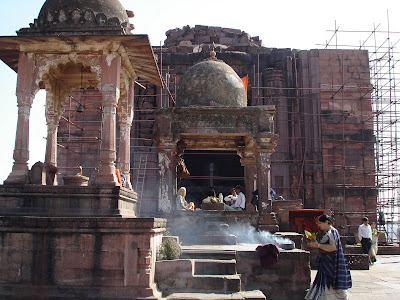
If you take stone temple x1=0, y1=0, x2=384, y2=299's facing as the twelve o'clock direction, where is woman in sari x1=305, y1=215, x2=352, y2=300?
The woman in sari is roughly at 11 o'clock from the stone temple.

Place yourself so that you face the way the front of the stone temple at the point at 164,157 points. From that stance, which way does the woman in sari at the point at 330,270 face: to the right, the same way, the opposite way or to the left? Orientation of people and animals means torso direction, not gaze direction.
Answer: to the right

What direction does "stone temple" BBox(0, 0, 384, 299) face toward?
toward the camera

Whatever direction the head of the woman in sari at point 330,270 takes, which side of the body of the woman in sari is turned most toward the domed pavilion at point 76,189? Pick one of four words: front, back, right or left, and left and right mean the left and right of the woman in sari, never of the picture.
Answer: front

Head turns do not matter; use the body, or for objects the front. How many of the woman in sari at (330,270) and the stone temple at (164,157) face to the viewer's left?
1

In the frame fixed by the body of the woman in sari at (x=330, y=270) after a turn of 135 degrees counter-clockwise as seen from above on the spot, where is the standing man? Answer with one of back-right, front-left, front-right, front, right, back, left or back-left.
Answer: back-left

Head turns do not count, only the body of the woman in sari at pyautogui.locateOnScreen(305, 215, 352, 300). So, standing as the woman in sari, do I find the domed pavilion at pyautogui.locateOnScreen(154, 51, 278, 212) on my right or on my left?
on my right

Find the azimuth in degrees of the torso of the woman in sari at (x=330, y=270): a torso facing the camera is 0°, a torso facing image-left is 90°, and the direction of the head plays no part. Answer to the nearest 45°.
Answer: approximately 90°
